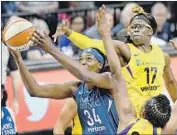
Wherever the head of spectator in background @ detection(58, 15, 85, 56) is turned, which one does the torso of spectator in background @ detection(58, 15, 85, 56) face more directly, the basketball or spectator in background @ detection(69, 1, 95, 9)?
the basketball

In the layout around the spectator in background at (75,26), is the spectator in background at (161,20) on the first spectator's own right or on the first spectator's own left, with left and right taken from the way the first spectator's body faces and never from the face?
on the first spectator's own left

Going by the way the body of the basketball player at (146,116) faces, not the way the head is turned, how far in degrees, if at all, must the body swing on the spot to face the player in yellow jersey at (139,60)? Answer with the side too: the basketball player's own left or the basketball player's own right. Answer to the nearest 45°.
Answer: approximately 45° to the basketball player's own right

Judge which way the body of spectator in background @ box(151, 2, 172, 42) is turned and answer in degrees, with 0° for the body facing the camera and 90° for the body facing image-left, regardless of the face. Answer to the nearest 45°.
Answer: approximately 45°

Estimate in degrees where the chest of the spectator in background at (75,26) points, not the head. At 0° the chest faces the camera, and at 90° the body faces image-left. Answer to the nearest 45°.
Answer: approximately 0°

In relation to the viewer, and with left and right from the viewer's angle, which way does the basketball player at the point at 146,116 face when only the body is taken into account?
facing away from the viewer and to the left of the viewer

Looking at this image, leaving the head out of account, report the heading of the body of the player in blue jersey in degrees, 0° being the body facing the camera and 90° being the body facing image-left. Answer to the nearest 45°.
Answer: approximately 45°
